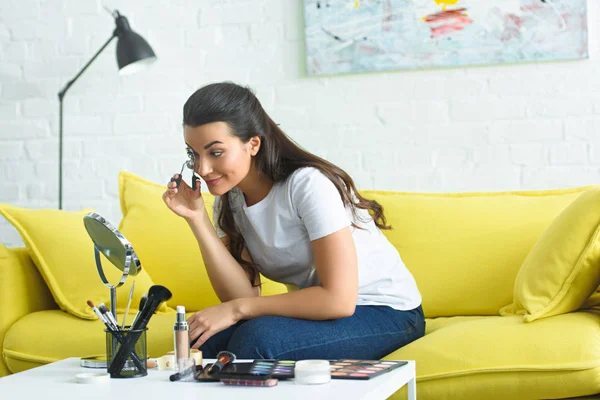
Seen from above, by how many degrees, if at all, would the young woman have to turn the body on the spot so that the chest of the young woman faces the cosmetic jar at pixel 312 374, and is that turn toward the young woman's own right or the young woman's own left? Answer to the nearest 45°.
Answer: approximately 45° to the young woman's own left

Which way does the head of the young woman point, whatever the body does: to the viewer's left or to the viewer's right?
to the viewer's left

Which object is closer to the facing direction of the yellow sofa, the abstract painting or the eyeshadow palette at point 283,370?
the eyeshadow palette

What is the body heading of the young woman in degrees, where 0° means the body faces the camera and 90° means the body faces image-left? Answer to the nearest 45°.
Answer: approximately 45°

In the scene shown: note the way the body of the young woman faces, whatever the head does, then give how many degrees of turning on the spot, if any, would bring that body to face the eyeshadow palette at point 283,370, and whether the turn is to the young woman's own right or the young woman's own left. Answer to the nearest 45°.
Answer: approximately 45° to the young woman's own left

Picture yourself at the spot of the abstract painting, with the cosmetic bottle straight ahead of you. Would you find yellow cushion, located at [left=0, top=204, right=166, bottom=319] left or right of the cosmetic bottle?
right

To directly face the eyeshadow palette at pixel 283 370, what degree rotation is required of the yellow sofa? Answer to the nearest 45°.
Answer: approximately 45° to its right

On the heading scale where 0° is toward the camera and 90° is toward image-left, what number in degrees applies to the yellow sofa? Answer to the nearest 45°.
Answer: approximately 0°

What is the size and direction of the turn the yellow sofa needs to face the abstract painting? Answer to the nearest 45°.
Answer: approximately 180°
